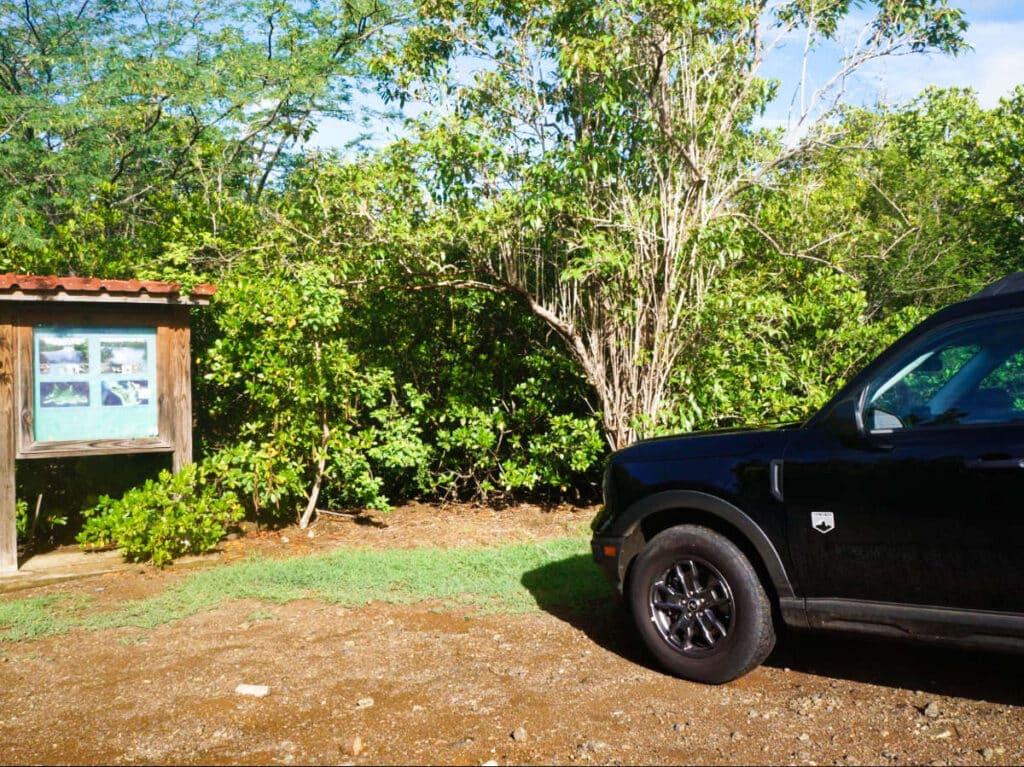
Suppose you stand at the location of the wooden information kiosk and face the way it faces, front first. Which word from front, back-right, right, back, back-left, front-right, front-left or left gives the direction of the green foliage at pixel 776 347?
left

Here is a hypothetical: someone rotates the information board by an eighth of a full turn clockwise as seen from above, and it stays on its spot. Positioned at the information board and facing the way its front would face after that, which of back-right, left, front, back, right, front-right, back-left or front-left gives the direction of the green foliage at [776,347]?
back-left

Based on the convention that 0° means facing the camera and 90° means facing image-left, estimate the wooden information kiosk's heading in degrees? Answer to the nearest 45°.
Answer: approximately 0°

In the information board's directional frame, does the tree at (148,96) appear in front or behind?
behind

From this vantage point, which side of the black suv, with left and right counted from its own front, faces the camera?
left

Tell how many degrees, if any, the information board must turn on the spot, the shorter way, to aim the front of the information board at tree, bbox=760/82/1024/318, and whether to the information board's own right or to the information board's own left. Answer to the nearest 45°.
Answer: approximately 90° to the information board's own left

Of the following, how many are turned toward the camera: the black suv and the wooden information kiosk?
1

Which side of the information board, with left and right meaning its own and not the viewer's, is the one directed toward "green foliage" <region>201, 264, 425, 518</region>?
left

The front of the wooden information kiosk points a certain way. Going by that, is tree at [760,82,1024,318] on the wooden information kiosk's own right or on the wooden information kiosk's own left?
on the wooden information kiosk's own left

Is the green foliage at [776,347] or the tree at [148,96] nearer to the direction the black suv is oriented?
the tree

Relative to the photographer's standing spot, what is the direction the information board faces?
facing the viewer

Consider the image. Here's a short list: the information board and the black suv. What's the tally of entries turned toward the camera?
1
